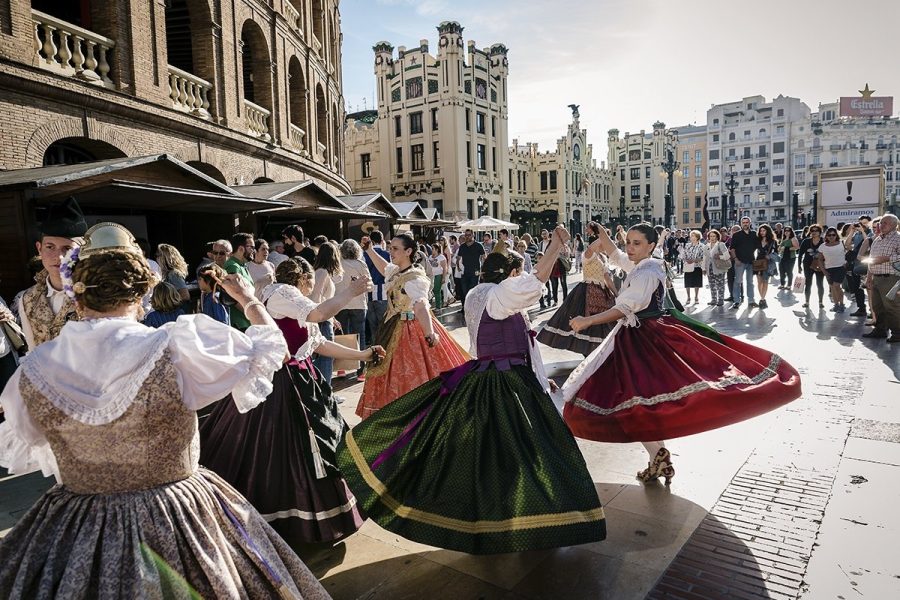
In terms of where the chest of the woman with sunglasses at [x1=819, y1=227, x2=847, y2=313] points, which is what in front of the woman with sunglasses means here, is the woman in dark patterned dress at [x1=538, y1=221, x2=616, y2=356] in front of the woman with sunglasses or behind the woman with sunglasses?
in front

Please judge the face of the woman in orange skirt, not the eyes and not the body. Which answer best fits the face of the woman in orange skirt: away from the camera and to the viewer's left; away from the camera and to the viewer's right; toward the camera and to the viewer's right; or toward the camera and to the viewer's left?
toward the camera and to the viewer's left

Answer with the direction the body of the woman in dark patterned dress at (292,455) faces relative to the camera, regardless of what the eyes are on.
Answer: to the viewer's right

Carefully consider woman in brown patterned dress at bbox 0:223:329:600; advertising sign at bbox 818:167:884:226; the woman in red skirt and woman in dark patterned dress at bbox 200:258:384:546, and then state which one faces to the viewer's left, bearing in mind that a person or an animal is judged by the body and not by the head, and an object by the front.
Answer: the woman in red skirt

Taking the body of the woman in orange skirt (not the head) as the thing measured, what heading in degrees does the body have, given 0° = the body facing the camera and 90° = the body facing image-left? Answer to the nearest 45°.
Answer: approximately 45°

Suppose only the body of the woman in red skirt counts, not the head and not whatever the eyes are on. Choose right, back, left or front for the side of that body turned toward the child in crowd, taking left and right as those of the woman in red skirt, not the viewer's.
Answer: front

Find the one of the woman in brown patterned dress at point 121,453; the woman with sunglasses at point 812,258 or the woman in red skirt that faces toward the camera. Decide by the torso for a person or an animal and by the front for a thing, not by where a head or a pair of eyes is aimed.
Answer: the woman with sunglasses

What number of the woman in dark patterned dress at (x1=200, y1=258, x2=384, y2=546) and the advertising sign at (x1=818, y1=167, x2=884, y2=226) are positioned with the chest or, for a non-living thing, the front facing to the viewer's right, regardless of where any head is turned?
1

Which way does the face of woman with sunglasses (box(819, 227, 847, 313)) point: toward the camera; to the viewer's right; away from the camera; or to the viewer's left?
toward the camera

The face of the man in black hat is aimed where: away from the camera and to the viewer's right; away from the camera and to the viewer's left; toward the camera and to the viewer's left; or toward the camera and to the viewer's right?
toward the camera and to the viewer's right

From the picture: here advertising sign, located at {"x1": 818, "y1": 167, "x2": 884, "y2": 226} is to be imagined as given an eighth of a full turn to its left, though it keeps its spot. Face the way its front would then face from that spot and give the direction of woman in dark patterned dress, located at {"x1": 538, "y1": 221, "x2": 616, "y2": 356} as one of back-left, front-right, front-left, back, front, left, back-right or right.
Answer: front-right

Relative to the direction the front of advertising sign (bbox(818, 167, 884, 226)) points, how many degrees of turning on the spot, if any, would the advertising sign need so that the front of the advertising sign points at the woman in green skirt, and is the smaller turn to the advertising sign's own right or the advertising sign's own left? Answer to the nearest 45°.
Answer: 0° — it already faces them

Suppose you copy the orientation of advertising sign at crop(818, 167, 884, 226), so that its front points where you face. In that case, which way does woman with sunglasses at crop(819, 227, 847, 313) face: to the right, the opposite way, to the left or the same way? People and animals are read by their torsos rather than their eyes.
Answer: the same way

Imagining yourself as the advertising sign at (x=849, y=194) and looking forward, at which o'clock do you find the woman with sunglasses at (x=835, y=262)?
The woman with sunglasses is roughly at 12 o'clock from the advertising sign.

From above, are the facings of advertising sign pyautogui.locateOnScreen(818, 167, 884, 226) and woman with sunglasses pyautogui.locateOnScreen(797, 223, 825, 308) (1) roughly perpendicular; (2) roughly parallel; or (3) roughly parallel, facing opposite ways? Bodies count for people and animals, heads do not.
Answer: roughly parallel

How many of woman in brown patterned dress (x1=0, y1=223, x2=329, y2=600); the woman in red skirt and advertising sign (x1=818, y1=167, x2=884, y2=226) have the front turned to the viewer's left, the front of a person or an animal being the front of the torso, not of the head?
1

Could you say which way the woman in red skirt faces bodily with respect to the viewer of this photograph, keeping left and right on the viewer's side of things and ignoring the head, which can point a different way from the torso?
facing to the left of the viewer

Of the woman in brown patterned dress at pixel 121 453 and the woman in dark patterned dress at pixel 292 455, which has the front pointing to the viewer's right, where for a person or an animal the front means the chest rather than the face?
the woman in dark patterned dress at pixel 292 455

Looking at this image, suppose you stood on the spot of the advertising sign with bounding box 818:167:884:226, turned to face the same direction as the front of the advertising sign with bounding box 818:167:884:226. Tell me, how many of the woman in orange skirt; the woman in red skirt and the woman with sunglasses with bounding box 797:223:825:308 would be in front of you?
3

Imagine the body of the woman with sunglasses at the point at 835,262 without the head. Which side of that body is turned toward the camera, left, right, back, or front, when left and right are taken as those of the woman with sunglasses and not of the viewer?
front
